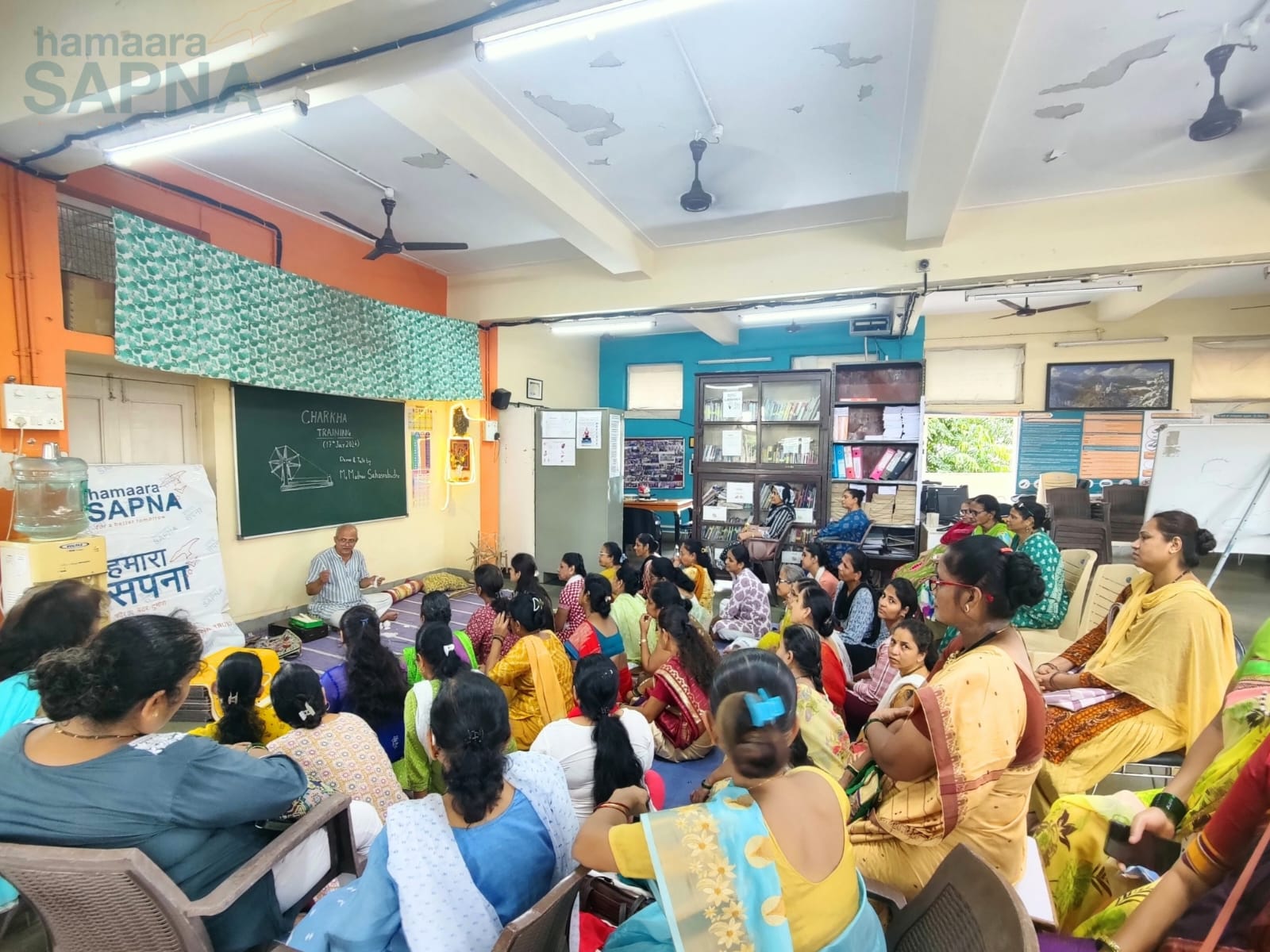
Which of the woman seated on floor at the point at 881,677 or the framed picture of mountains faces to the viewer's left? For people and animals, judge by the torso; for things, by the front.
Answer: the woman seated on floor

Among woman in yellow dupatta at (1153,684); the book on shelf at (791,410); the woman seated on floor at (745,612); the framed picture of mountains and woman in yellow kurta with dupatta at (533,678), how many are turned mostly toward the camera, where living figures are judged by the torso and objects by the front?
2

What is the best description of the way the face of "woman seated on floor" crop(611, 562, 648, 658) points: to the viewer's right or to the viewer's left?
to the viewer's left

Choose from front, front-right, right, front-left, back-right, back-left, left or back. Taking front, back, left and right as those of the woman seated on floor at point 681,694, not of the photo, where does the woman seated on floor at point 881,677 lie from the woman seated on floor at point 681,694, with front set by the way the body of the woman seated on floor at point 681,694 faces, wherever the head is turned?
back-right

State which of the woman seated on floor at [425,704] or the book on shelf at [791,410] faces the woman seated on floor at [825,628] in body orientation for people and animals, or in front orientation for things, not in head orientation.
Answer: the book on shelf

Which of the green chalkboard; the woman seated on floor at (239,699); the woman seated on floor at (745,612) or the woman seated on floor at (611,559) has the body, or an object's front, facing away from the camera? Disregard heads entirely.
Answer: the woman seated on floor at (239,699)

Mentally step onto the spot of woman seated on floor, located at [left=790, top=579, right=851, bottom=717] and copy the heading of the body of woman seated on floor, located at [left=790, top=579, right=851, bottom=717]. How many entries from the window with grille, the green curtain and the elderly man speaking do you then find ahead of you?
3

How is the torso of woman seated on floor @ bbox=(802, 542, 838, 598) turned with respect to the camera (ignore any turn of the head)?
to the viewer's left

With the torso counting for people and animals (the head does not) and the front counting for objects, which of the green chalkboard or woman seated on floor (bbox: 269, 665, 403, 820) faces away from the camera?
the woman seated on floor

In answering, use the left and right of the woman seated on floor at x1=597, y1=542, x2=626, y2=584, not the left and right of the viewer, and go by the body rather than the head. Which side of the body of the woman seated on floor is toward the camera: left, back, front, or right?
left

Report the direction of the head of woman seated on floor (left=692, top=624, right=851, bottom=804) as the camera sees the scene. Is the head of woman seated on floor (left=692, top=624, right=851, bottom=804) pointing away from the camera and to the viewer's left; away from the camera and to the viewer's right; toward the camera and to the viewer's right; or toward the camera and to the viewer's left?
away from the camera and to the viewer's left

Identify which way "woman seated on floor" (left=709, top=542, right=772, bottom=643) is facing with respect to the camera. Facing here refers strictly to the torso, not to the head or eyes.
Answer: to the viewer's left

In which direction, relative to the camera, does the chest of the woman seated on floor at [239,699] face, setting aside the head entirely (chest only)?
away from the camera

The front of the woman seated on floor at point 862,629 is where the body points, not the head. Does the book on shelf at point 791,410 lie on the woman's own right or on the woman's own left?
on the woman's own right

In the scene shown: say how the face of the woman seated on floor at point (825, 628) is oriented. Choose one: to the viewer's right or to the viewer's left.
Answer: to the viewer's left

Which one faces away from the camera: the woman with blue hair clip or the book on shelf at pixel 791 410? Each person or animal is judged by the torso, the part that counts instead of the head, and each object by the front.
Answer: the woman with blue hair clip
